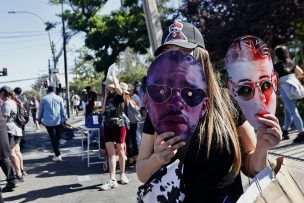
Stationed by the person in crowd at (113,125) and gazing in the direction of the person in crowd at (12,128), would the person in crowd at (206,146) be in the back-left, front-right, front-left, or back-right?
back-left

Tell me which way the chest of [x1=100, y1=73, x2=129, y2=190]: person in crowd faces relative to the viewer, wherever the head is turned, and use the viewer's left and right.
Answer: facing the viewer and to the left of the viewer

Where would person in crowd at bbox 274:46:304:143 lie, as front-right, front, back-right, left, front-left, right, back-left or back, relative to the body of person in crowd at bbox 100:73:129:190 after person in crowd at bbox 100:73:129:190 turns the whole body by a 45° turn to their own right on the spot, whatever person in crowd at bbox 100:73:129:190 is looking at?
back

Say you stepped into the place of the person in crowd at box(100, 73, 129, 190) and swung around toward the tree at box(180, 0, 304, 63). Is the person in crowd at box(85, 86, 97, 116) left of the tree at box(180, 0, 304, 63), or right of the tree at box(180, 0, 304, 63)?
left

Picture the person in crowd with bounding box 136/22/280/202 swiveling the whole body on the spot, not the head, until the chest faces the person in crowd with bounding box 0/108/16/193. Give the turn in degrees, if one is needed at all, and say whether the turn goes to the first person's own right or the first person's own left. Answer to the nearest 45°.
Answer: approximately 90° to the first person's own right
